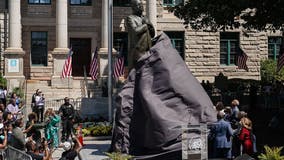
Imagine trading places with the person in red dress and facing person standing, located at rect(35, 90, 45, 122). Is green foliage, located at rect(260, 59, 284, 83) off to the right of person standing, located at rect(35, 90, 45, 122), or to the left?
right

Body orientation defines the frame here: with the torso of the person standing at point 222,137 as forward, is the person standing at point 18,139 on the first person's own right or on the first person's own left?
on the first person's own left

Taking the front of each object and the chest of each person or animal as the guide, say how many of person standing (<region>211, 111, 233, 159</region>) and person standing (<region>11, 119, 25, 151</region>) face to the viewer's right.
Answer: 1

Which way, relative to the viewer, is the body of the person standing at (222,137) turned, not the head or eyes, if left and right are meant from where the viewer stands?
facing away from the viewer

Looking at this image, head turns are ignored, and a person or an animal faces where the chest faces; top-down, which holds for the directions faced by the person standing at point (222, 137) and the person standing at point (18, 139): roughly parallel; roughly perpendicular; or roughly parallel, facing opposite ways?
roughly perpendicular

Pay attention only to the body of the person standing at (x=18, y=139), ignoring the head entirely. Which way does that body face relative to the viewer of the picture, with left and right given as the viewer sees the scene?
facing to the right of the viewer

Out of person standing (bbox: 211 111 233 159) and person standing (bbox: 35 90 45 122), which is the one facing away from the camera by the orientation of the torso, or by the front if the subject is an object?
person standing (bbox: 211 111 233 159)

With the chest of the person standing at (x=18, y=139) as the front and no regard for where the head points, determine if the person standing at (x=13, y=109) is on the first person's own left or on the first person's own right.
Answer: on the first person's own left

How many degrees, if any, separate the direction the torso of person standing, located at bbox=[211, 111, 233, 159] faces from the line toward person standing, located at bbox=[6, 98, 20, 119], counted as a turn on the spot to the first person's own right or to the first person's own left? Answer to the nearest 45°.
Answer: approximately 45° to the first person's own left
